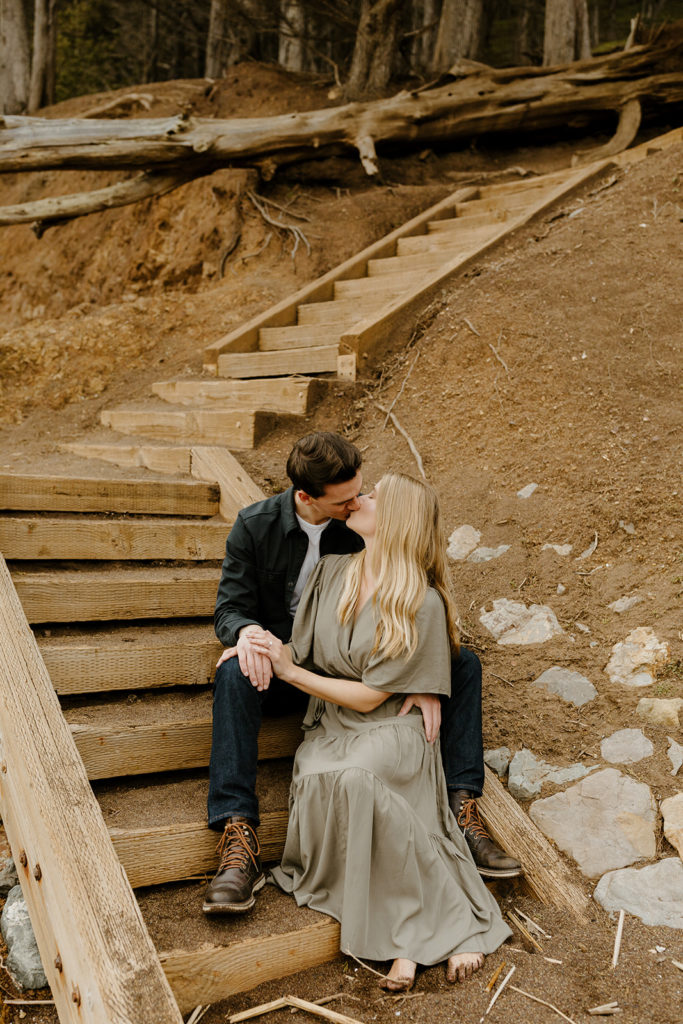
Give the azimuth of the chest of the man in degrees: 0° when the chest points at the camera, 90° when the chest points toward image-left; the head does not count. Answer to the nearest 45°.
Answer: approximately 0°

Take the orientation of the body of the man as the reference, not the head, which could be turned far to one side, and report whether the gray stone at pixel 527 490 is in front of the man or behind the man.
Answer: behind

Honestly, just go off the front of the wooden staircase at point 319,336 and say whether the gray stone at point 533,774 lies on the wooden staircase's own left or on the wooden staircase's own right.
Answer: on the wooden staircase's own left

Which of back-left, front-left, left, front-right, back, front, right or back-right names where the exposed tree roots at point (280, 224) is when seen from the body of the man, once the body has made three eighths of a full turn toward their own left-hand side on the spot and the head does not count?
front-left

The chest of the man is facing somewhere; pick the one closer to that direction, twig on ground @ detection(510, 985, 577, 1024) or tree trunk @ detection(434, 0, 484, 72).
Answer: the twig on ground

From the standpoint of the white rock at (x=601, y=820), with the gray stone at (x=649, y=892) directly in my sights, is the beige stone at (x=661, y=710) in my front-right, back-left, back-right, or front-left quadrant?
back-left

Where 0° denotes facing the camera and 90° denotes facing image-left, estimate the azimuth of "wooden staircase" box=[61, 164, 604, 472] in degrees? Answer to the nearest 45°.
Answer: approximately 45°

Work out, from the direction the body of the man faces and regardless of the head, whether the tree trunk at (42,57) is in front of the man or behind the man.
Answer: behind

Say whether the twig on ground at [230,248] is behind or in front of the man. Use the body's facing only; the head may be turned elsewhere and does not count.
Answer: behind

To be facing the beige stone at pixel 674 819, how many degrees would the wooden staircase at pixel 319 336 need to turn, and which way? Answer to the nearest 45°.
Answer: approximately 45° to its left

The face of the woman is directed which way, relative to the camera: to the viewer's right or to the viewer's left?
to the viewer's left

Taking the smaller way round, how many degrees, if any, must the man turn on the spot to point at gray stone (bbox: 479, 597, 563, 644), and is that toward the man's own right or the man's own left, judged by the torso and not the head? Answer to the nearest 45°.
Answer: approximately 135° to the man's own left
